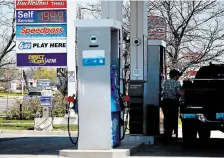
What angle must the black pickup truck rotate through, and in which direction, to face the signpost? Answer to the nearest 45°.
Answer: approximately 45° to its left

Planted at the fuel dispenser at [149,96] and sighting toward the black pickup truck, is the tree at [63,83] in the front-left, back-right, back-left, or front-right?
back-left

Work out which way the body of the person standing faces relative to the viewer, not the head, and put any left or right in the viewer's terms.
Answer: facing away from the viewer and to the right of the viewer

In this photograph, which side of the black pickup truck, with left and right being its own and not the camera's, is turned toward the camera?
back
